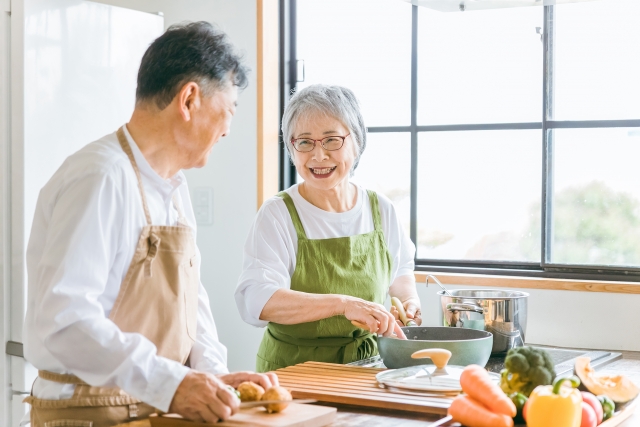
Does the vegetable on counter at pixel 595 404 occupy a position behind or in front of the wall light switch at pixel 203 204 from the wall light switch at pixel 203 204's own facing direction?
in front

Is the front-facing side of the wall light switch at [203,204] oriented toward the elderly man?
yes

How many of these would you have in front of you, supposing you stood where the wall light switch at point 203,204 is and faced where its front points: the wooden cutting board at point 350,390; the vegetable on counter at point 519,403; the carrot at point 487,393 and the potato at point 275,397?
4

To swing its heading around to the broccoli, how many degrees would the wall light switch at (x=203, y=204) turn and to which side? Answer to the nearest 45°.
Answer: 0° — it already faces it

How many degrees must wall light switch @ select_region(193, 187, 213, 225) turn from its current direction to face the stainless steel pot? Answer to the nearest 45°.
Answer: approximately 45° to its left

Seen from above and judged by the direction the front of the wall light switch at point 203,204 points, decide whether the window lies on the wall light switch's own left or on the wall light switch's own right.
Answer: on the wall light switch's own left

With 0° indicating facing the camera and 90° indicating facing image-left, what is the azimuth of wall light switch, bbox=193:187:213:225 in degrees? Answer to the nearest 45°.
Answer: approximately 0°

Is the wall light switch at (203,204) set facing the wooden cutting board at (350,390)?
yes

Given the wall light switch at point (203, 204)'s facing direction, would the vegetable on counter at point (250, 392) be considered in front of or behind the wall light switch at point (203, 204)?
in front

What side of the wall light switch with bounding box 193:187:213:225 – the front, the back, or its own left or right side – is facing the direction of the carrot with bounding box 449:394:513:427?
front

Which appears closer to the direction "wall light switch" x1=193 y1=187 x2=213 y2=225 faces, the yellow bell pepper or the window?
the yellow bell pepper

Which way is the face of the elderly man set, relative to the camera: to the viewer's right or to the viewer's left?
to the viewer's right

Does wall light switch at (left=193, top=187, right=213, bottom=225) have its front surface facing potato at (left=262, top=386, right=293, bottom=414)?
yes
